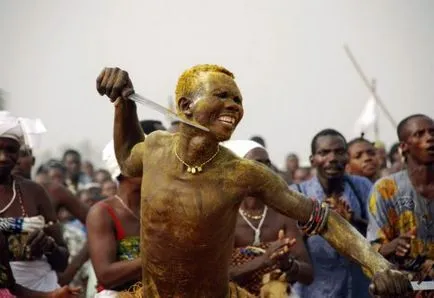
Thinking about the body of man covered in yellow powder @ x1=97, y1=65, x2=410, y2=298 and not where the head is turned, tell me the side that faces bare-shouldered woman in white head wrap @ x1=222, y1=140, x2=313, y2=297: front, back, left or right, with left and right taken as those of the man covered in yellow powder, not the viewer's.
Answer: back

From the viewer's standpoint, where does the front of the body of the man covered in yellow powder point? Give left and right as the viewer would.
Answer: facing the viewer
